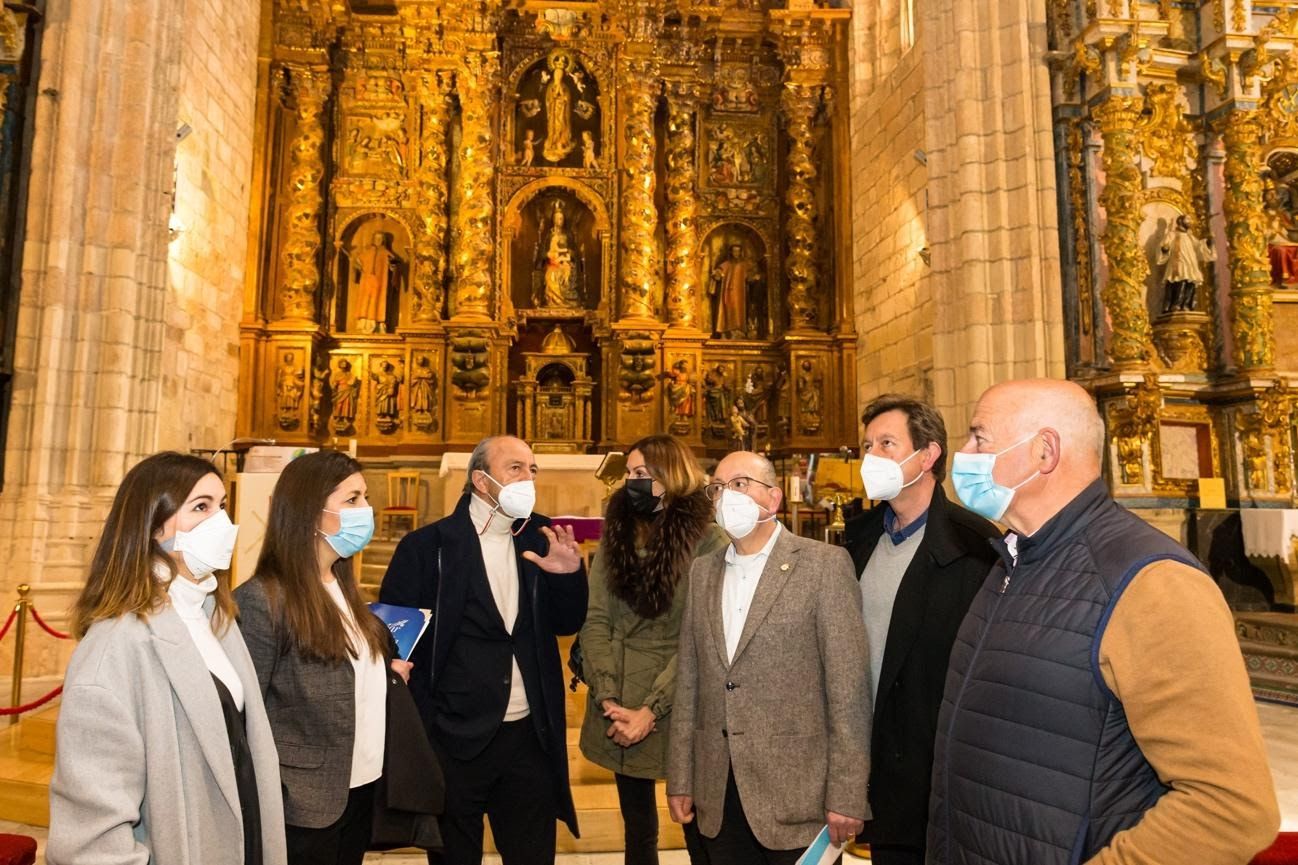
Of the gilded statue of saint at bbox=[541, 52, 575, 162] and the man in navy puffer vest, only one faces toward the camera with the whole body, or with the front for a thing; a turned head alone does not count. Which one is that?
the gilded statue of saint

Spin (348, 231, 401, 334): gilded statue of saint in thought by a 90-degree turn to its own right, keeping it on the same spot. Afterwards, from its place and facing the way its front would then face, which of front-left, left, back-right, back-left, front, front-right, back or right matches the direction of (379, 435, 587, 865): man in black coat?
left

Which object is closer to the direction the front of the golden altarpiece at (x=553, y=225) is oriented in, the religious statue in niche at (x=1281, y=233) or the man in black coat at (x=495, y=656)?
the man in black coat

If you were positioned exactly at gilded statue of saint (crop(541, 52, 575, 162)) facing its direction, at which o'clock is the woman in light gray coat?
The woman in light gray coat is roughly at 12 o'clock from the gilded statue of saint.

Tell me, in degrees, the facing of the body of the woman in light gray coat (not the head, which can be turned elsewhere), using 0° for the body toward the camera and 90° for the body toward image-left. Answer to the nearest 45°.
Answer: approximately 315°

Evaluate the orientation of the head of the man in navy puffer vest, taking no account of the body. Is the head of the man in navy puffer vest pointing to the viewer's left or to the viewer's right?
to the viewer's left

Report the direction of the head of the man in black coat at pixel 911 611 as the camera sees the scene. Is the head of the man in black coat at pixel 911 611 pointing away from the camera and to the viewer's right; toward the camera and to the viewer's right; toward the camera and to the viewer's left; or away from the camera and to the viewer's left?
toward the camera and to the viewer's left

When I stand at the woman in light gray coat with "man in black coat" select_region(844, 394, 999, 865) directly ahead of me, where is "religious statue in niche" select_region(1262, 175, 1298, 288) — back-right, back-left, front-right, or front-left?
front-left

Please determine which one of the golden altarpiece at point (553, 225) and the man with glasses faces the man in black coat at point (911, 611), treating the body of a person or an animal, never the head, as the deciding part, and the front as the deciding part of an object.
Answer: the golden altarpiece

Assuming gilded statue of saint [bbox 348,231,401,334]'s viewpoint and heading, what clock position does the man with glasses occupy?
The man with glasses is roughly at 12 o'clock from the gilded statue of saint.

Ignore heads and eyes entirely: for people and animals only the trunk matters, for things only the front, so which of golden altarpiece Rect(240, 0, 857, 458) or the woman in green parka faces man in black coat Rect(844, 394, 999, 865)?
the golden altarpiece

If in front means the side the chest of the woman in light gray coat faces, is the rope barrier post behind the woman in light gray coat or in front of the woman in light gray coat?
behind

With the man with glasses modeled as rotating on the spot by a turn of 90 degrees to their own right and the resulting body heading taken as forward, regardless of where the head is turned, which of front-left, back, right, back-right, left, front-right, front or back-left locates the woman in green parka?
front

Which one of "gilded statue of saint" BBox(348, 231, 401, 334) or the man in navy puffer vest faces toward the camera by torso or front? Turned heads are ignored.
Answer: the gilded statue of saint

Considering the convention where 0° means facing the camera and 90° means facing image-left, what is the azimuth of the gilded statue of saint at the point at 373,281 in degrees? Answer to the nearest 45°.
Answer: approximately 0°

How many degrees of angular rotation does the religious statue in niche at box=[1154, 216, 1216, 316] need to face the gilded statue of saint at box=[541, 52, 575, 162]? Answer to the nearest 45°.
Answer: approximately 90° to its right
